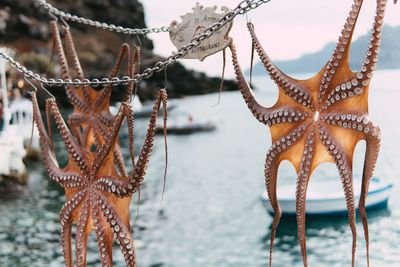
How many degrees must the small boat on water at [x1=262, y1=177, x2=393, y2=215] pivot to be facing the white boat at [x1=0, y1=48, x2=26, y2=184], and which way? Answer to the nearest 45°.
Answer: approximately 180°

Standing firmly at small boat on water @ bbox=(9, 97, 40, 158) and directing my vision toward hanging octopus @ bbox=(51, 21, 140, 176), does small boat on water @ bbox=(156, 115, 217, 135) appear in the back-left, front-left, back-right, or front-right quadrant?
back-left

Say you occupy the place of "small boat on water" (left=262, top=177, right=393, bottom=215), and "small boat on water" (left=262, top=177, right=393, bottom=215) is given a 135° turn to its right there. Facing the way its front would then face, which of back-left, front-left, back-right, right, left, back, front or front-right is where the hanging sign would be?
front-left

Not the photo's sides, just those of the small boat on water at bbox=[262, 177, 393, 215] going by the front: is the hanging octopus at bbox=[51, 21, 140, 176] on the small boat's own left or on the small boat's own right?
on the small boat's own right

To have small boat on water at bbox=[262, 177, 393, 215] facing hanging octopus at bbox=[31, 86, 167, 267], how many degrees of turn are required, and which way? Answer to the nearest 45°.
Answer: approximately 90° to its right

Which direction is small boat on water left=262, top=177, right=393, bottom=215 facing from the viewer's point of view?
to the viewer's right
